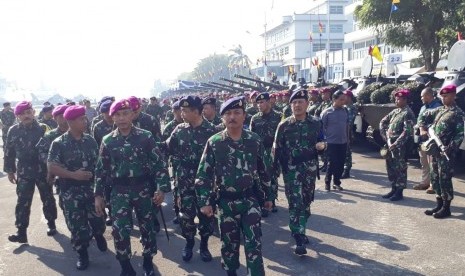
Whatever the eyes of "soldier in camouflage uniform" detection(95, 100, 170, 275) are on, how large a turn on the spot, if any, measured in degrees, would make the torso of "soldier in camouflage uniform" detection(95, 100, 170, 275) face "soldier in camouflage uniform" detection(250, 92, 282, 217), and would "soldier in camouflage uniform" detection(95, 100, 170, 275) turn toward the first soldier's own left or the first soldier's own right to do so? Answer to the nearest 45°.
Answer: approximately 135° to the first soldier's own left

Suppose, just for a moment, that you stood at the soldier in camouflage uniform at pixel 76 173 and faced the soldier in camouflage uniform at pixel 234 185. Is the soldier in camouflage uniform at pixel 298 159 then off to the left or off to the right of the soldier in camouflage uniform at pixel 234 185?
left

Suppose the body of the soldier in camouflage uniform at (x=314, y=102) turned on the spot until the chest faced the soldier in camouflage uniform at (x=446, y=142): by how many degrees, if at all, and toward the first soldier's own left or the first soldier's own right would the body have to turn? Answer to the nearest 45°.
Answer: approximately 45° to the first soldier's own left

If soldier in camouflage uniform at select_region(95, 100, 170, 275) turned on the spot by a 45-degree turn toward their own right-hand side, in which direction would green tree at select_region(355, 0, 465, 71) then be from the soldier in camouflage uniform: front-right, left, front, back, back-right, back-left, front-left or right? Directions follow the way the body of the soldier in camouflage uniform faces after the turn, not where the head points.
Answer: back

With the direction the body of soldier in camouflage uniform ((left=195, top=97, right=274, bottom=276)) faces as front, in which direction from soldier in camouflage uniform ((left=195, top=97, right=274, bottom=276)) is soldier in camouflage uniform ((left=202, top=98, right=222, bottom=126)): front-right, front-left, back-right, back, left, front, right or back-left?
back

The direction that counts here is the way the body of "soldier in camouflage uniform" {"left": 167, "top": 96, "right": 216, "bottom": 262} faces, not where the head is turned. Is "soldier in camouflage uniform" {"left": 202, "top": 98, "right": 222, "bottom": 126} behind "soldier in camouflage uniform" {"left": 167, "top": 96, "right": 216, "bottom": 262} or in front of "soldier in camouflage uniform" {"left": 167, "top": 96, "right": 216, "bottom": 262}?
behind

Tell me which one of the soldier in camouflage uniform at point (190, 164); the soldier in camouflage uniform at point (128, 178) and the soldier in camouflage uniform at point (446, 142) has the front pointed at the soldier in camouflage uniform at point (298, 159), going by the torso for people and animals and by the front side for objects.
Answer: the soldier in camouflage uniform at point (446, 142)

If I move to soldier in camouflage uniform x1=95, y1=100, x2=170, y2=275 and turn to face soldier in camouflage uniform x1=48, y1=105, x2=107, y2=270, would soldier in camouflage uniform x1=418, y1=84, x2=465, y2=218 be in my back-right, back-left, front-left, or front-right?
back-right
